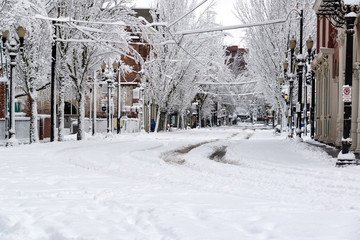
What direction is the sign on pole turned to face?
toward the camera

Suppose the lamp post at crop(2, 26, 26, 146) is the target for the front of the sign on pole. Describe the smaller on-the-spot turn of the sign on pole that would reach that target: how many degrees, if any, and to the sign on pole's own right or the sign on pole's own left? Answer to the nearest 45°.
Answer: approximately 90° to the sign on pole's own right
